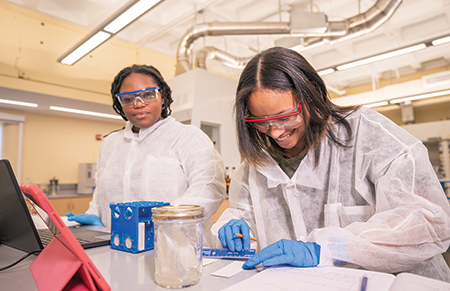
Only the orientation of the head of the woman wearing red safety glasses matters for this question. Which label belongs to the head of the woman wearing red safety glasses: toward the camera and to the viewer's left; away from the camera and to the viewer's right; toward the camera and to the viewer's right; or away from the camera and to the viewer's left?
toward the camera and to the viewer's left

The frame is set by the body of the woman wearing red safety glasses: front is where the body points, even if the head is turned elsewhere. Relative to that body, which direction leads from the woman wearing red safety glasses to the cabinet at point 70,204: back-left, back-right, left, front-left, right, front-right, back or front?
right

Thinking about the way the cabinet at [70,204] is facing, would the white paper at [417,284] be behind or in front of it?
in front

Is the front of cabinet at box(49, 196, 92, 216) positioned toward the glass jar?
yes

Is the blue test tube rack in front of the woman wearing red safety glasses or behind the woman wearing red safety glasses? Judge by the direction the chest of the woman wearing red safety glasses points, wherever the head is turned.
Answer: in front

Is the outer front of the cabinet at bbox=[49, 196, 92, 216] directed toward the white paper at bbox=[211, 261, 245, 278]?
yes

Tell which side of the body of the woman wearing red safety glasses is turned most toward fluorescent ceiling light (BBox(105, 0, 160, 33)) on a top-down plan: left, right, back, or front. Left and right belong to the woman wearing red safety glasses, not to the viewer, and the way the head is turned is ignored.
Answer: right

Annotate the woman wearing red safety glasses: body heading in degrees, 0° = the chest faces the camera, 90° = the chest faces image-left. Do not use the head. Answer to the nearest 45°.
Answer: approximately 45°

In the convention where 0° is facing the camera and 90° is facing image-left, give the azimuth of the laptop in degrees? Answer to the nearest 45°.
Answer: approximately 225°

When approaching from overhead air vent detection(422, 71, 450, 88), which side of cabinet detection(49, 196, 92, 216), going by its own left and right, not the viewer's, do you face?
left

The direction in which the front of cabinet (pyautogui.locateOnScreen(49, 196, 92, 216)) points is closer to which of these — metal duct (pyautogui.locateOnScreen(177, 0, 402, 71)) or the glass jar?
the glass jar

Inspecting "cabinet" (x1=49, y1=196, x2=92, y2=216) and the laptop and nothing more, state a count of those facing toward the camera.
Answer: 1
